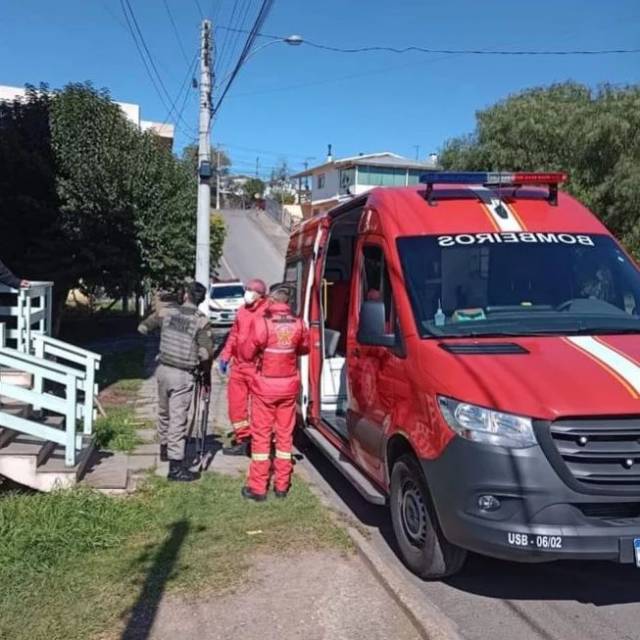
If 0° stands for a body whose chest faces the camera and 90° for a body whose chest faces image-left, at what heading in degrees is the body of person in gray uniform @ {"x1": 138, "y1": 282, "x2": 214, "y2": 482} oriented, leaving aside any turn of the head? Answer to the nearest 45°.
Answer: approximately 225°

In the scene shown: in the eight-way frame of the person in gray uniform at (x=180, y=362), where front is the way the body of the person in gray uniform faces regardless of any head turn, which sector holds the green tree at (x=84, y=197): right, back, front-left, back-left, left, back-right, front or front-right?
front-left

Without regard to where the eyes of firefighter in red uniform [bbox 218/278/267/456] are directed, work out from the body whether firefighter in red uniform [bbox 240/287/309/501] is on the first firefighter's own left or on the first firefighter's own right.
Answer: on the first firefighter's own left

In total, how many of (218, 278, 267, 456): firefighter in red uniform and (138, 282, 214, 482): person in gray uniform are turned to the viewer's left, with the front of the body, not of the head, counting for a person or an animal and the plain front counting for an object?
1

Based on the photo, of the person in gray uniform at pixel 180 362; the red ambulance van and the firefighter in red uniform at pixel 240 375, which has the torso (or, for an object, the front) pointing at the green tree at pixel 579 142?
the person in gray uniform

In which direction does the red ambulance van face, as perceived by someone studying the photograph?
facing the viewer and to the right of the viewer

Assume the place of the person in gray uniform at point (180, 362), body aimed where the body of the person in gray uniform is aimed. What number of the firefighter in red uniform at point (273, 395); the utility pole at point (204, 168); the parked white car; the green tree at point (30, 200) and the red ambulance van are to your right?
2

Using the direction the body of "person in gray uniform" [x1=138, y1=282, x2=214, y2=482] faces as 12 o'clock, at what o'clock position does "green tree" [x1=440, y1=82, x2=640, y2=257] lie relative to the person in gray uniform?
The green tree is roughly at 12 o'clock from the person in gray uniform.

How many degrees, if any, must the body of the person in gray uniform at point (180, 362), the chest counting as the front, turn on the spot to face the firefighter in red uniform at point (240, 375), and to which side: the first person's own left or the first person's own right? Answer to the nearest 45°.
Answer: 0° — they already face them

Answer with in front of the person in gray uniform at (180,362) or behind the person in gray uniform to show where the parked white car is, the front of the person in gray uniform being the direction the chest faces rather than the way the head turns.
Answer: in front

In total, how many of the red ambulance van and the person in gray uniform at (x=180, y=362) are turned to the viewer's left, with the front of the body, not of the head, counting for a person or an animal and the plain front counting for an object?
0

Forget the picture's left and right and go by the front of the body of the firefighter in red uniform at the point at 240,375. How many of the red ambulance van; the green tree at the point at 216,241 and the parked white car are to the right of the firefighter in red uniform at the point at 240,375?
2

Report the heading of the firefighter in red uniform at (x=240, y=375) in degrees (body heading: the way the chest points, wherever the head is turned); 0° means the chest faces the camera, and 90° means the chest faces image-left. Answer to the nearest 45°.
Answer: approximately 90°
